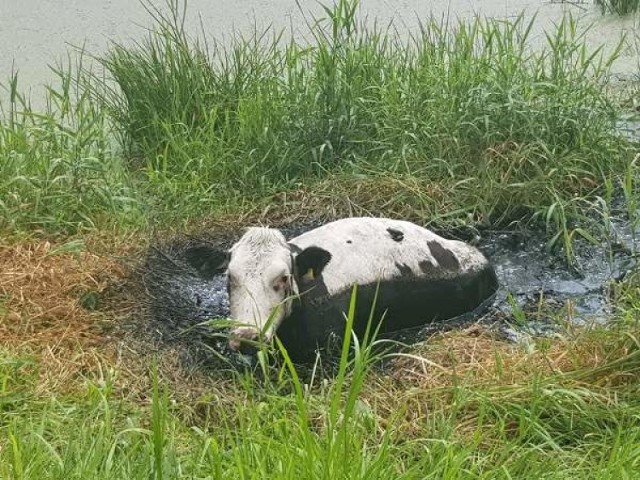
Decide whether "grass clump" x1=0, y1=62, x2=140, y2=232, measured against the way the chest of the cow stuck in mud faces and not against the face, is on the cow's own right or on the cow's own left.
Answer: on the cow's own right

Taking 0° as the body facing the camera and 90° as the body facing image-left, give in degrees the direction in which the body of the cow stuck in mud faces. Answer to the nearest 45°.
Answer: approximately 45°
